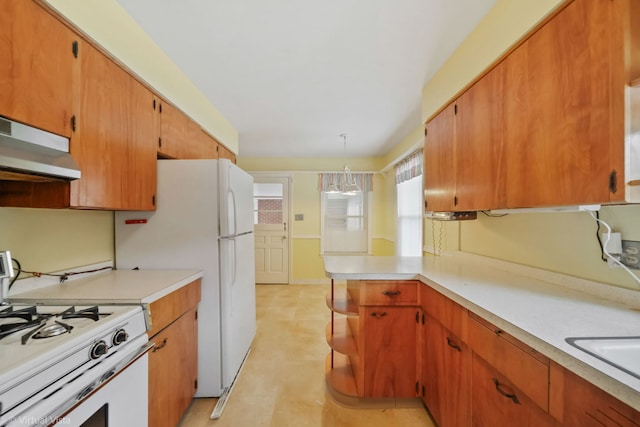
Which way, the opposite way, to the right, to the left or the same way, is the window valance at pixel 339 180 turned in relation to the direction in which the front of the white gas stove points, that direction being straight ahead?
to the right

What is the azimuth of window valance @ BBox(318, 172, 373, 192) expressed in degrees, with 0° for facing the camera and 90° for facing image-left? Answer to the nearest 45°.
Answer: approximately 0°

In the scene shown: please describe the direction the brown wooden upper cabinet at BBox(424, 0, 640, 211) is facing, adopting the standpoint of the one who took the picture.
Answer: facing the viewer and to the left of the viewer

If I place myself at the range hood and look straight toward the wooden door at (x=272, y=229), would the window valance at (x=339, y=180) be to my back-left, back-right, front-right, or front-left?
front-right

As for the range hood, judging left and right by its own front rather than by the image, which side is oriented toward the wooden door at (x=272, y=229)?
left

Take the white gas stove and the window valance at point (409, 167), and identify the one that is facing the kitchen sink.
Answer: the white gas stove

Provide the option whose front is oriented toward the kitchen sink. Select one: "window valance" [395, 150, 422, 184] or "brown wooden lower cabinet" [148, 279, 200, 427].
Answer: the brown wooden lower cabinet

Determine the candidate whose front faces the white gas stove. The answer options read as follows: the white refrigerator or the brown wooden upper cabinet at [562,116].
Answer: the brown wooden upper cabinet

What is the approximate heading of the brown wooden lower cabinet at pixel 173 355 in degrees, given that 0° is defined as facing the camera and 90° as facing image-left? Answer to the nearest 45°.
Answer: approximately 315°

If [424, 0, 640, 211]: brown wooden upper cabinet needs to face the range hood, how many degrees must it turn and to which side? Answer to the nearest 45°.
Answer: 0° — it already faces it

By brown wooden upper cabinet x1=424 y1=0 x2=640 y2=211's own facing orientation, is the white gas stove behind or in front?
in front

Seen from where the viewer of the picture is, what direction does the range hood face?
facing the viewer and to the right of the viewer

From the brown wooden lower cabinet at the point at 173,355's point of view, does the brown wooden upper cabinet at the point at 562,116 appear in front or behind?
in front

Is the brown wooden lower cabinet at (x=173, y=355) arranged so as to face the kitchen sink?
yes

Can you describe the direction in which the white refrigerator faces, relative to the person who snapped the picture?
facing to the right of the viewer

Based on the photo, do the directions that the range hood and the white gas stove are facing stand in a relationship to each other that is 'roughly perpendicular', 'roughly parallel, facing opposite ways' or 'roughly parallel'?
roughly parallel

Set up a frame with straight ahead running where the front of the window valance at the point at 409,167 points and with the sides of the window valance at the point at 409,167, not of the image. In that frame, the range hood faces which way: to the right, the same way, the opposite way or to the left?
the opposite way

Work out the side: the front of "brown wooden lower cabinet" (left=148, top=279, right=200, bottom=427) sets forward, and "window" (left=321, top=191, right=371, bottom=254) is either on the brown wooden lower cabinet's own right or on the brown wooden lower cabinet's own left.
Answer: on the brown wooden lower cabinet's own left
